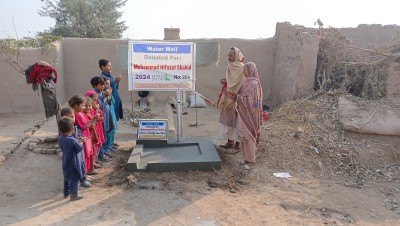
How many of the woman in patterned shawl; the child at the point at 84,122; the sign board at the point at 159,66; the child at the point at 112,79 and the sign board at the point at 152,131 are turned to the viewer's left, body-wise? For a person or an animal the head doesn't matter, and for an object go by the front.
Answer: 1

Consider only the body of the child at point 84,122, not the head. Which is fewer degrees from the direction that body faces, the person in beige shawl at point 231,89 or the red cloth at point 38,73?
the person in beige shawl

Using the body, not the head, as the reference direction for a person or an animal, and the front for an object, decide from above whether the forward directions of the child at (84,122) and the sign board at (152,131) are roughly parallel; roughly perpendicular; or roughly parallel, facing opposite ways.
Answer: roughly perpendicular

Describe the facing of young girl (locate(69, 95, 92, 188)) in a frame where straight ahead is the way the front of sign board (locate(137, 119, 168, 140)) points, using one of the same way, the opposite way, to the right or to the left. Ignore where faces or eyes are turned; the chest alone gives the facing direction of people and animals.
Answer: to the left

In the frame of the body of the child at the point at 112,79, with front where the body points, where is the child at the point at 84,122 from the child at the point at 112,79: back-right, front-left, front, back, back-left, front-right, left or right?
right

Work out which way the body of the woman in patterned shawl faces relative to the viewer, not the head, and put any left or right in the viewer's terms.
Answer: facing to the left of the viewer

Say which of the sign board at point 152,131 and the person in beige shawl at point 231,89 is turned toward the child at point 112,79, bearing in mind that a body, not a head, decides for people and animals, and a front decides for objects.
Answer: the person in beige shawl

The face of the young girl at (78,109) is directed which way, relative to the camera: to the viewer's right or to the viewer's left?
to the viewer's right

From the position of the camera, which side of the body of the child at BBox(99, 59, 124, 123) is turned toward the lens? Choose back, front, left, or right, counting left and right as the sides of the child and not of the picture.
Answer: right

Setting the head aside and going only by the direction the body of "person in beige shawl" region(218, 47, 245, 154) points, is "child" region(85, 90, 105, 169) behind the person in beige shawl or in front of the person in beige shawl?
in front

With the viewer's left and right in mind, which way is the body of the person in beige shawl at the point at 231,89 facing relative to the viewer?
facing to the left of the viewer

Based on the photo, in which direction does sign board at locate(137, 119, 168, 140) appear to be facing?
toward the camera

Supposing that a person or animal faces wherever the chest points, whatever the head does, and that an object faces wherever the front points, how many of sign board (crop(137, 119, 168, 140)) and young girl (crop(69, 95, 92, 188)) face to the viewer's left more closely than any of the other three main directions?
0

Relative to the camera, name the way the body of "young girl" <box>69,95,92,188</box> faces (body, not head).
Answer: to the viewer's right

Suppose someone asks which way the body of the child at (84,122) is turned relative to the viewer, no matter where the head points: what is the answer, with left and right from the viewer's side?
facing to the right of the viewer
